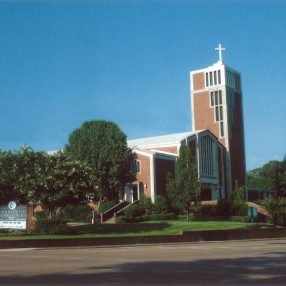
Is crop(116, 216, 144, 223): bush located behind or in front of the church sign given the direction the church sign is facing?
behind

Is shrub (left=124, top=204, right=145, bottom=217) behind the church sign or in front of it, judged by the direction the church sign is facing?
behind

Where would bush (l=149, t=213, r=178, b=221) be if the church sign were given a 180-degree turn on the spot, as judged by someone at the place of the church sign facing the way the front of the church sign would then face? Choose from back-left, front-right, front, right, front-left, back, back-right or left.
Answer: front-right

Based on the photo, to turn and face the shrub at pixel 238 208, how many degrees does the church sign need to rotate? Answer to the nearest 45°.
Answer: approximately 135° to its left

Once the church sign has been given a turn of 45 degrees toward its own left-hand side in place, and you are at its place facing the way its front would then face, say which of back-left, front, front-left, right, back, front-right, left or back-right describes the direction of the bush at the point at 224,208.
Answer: left

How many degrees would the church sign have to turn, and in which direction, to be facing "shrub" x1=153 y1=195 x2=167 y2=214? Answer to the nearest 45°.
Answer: approximately 135° to its left

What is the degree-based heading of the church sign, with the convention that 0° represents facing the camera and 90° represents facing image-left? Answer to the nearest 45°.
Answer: approximately 0°

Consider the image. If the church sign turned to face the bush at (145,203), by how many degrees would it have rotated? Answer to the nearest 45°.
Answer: approximately 135° to its left

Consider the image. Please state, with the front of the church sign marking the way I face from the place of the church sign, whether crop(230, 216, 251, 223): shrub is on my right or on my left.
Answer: on my left
